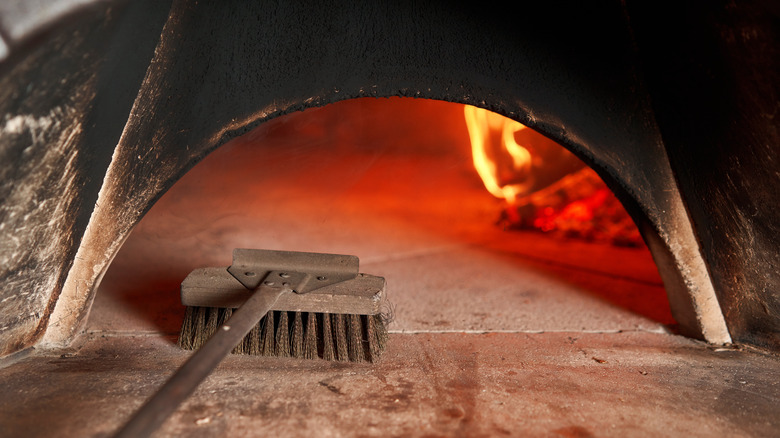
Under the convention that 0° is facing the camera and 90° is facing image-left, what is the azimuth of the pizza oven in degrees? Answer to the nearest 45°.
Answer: approximately 0°
